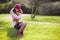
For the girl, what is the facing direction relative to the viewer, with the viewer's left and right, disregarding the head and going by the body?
facing the viewer and to the right of the viewer
